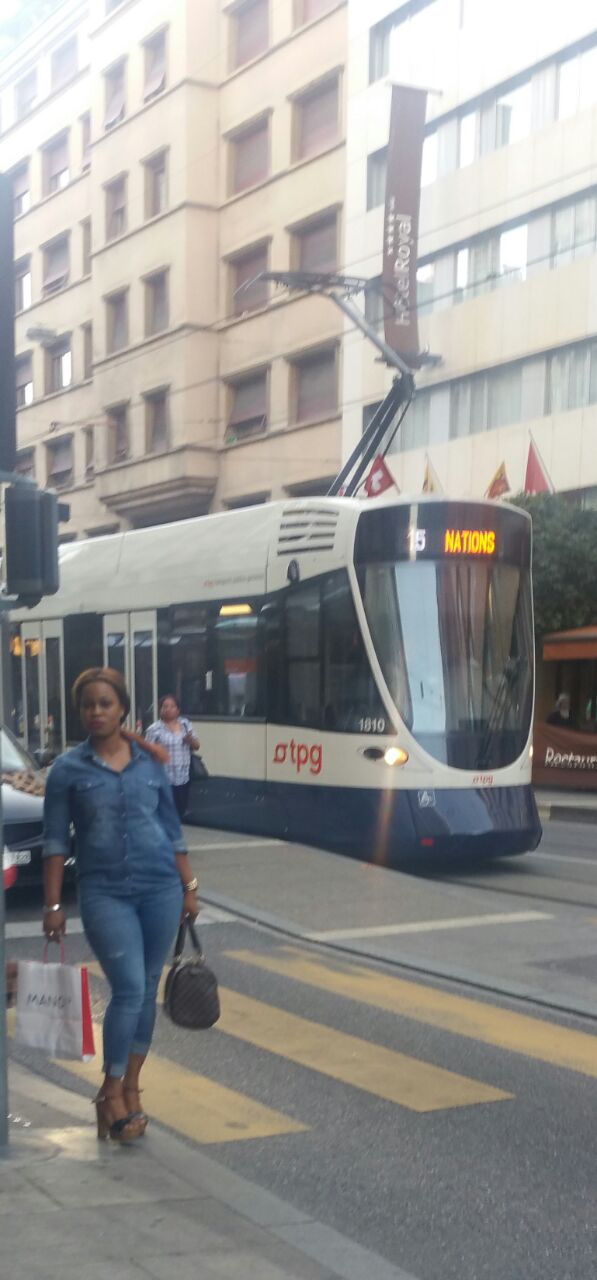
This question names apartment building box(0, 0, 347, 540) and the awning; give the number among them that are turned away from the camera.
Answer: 0

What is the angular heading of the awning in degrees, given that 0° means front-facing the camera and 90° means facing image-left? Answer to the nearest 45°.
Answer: approximately 45°

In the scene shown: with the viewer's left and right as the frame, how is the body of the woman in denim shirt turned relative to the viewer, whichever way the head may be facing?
facing the viewer

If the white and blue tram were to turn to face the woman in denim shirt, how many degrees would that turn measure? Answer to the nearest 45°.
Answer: approximately 45° to its right

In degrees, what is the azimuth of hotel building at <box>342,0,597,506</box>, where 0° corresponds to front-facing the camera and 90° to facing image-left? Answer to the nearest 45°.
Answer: approximately 45°
